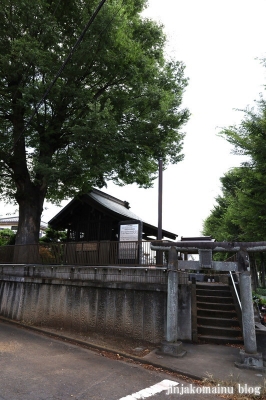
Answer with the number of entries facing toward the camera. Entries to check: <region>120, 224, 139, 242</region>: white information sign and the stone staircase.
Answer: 2

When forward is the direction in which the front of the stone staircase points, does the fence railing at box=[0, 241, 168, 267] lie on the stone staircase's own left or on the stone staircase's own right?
on the stone staircase's own right

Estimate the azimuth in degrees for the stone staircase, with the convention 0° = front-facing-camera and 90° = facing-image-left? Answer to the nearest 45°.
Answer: approximately 0°

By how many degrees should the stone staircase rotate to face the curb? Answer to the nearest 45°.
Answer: approximately 45° to its right

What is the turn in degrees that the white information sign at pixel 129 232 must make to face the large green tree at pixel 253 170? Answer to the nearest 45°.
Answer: approximately 90° to its left

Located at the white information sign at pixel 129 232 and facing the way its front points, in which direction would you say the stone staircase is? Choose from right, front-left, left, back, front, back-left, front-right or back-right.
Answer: front-left

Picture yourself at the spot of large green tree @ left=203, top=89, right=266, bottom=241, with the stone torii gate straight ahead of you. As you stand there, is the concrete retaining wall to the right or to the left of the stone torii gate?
right

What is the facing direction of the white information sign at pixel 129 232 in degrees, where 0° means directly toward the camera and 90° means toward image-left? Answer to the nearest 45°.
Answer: approximately 0°
